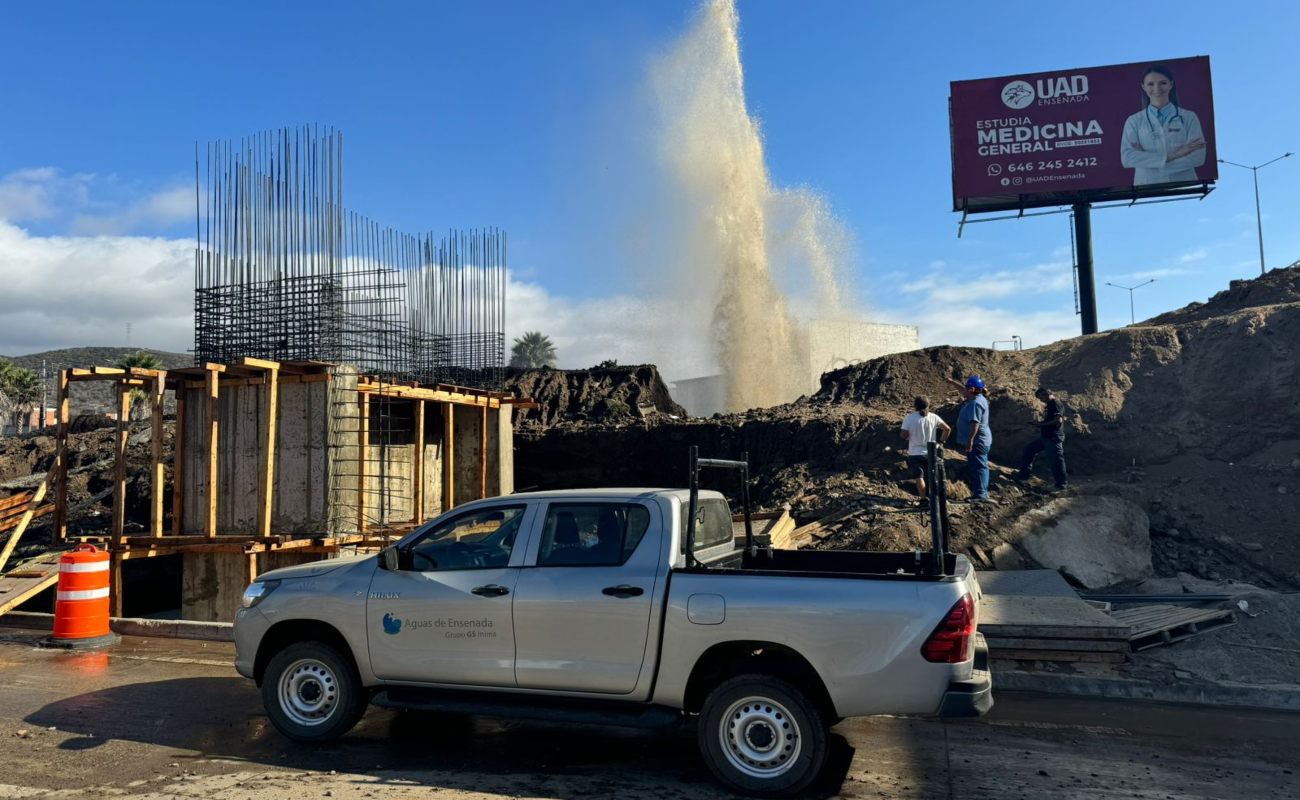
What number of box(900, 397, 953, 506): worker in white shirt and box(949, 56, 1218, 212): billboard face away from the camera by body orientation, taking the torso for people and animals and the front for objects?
1

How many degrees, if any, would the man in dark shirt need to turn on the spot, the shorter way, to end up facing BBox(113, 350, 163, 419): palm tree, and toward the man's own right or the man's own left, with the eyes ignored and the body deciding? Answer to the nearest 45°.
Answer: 0° — they already face it

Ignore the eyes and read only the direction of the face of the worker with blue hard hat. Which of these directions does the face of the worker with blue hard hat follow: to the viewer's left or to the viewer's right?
to the viewer's left

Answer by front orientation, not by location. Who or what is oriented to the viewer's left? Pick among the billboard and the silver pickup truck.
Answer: the silver pickup truck

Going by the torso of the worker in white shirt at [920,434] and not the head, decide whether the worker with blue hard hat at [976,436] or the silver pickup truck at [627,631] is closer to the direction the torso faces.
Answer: the worker with blue hard hat

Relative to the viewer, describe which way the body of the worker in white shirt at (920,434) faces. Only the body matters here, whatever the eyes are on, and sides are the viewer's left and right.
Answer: facing away from the viewer

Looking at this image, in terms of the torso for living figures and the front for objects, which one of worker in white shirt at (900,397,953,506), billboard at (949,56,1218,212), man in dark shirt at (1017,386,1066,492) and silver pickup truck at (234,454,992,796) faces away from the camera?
the worker in white shirt

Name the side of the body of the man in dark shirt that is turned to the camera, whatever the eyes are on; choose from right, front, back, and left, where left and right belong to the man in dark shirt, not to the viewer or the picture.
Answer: left

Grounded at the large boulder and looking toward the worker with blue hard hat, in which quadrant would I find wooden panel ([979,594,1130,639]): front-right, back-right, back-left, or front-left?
back-left

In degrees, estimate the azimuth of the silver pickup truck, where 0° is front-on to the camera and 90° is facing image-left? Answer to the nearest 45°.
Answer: approximately 90°

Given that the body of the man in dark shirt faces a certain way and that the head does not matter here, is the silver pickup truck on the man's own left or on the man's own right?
on the man's own left

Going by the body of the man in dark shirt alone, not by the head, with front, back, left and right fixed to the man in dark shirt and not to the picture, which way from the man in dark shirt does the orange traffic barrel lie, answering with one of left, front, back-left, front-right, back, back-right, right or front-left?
front-left

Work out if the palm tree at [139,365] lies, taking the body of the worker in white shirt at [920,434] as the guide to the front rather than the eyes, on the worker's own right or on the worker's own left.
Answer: on the worker's own left
